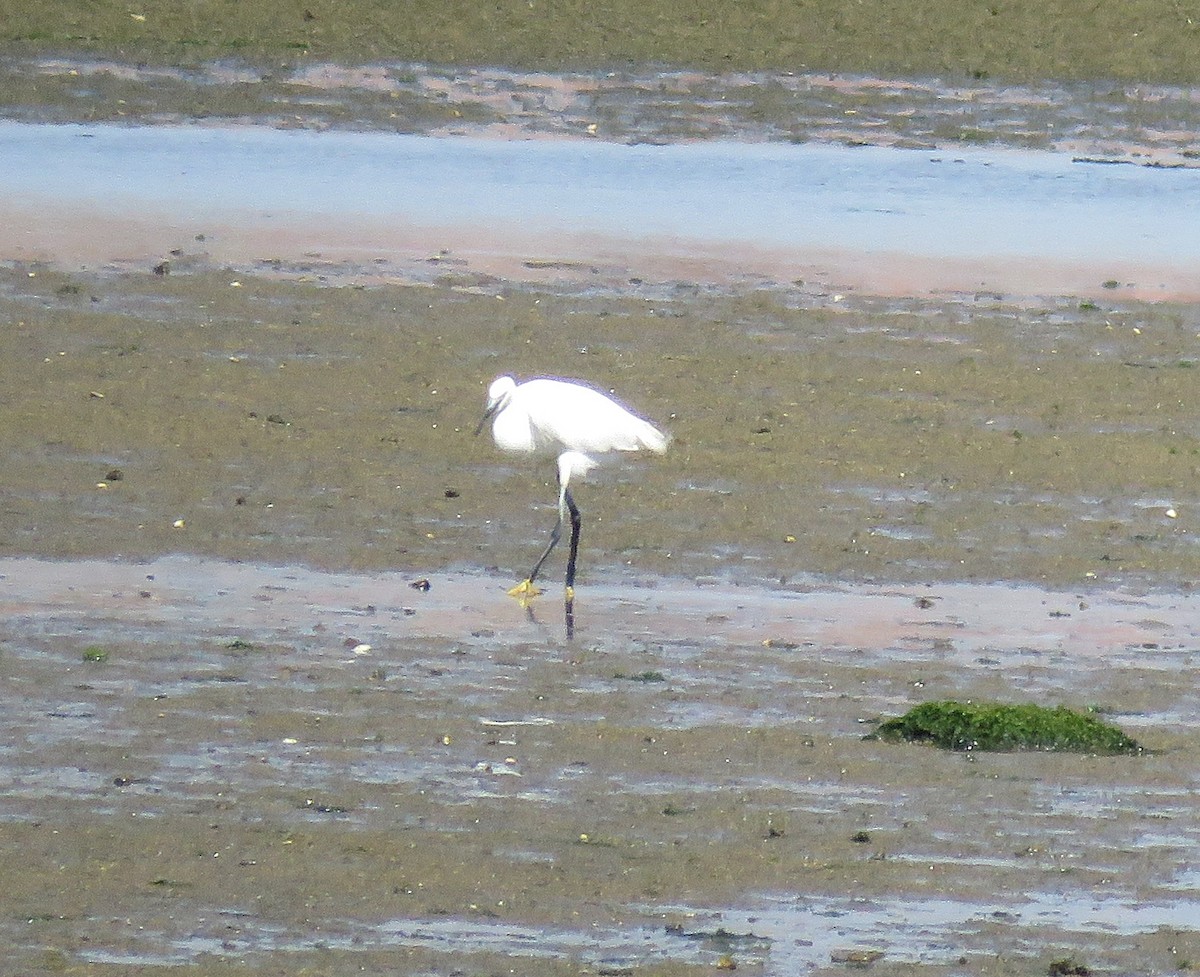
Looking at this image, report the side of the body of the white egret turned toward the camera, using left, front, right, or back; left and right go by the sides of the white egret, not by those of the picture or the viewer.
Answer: left

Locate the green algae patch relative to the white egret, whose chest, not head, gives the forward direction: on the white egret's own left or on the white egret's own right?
on the white egret's own left
